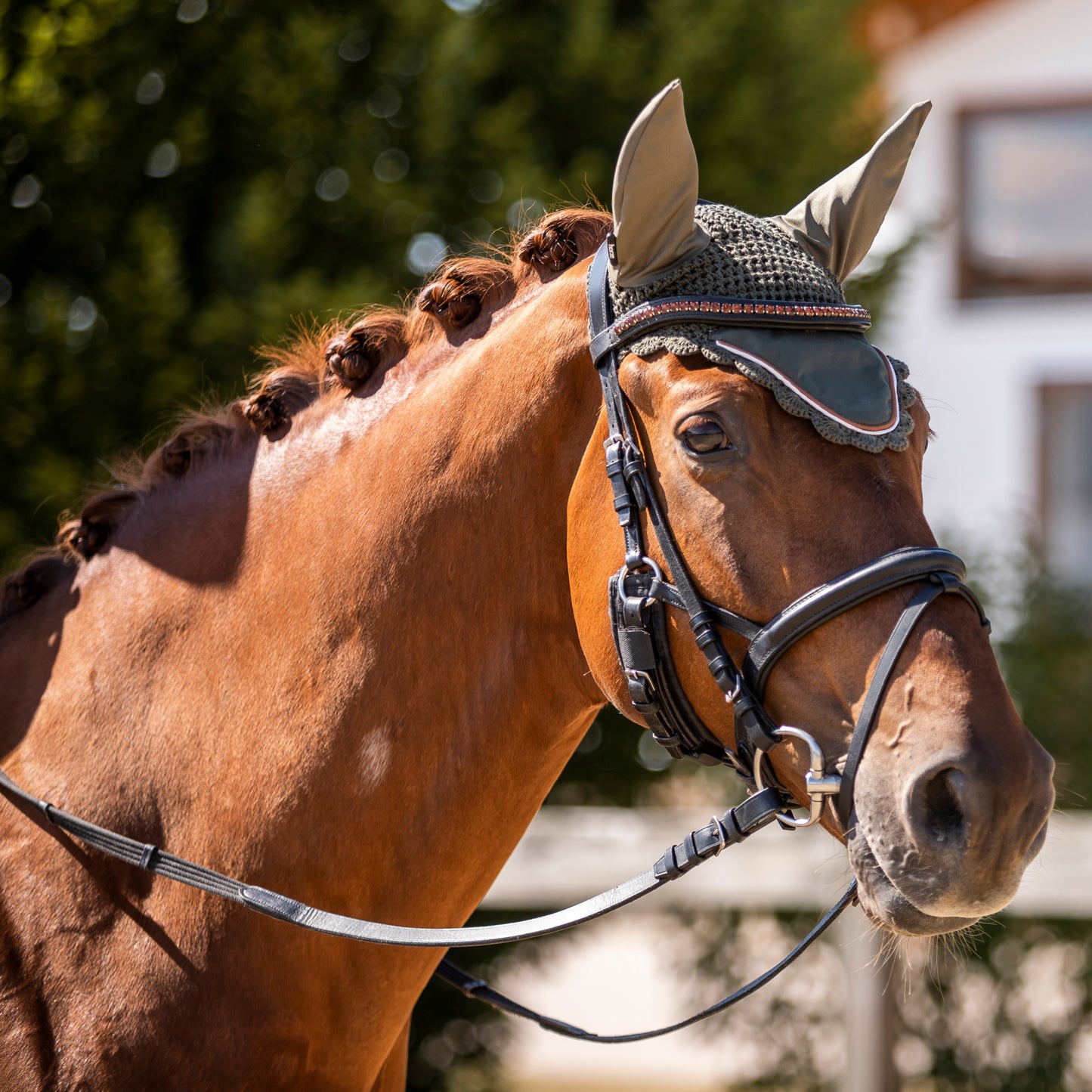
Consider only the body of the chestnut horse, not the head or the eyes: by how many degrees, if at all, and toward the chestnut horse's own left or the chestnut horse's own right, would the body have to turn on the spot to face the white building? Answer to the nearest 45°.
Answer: approximately 45° to the chestnut horse's own left

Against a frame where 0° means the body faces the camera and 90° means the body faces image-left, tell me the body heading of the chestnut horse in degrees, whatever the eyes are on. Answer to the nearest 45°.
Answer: approximately 270°
